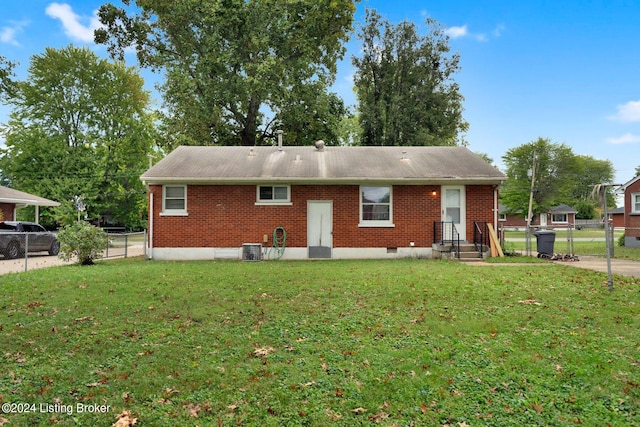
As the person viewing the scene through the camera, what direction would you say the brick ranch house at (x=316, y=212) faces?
facing away from the viewer

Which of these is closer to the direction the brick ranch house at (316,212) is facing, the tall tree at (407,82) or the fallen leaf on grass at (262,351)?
the tall tree

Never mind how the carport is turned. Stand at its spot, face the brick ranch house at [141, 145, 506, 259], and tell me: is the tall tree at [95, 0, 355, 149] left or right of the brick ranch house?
left

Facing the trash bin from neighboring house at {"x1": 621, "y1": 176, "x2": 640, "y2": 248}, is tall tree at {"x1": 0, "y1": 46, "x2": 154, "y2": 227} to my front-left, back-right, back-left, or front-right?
front-right

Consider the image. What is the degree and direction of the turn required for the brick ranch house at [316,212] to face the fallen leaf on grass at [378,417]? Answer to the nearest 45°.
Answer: approximately 180°

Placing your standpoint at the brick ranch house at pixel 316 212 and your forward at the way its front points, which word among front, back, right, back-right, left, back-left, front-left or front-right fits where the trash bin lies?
right

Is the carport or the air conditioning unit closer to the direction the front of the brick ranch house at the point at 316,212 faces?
the carport

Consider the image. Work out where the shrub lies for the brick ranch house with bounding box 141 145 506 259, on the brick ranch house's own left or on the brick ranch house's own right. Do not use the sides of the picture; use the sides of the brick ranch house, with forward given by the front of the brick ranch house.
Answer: on the brick ranch house's own left

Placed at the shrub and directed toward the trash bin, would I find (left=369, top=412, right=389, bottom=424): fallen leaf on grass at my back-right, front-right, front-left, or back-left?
front-right

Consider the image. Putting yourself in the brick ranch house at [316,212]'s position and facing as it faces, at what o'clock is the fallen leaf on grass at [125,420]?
The fallen leaf on grass is roughly at 6 o'clock from the brick ranch house.
